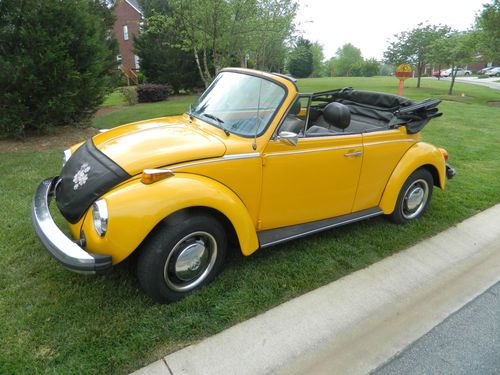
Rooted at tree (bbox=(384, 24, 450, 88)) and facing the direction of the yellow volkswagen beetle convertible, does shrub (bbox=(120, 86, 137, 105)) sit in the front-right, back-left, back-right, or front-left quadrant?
front-right

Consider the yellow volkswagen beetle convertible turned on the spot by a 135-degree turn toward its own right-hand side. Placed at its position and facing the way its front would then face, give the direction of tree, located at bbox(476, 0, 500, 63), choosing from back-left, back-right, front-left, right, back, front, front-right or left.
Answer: front-right

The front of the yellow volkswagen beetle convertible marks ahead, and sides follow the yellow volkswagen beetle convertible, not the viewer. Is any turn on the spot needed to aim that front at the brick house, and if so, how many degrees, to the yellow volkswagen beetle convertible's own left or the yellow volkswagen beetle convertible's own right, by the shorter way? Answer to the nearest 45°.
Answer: approximately 135° to the yellow volkswagen beetle convertible's own right

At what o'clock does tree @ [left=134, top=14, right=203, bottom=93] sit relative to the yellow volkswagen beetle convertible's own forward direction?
The tree is roughly at 4 o'clock from the yellow volkswagen beetle convertible.

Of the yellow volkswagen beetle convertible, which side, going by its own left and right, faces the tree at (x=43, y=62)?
right

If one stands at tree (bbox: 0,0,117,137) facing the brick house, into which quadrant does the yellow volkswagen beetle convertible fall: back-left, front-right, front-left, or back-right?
back-right

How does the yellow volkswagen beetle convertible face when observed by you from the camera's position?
facing the viewer and to the left of the viewer

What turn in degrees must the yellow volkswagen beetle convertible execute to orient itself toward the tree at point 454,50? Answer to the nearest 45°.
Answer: approximately 180°

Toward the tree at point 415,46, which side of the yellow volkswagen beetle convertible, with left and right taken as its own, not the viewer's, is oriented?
back

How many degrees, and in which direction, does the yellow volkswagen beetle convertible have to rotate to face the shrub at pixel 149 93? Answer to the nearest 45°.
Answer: approximately 135° to its right

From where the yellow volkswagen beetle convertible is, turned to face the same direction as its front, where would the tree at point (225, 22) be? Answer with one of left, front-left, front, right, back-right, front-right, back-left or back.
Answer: back-right
